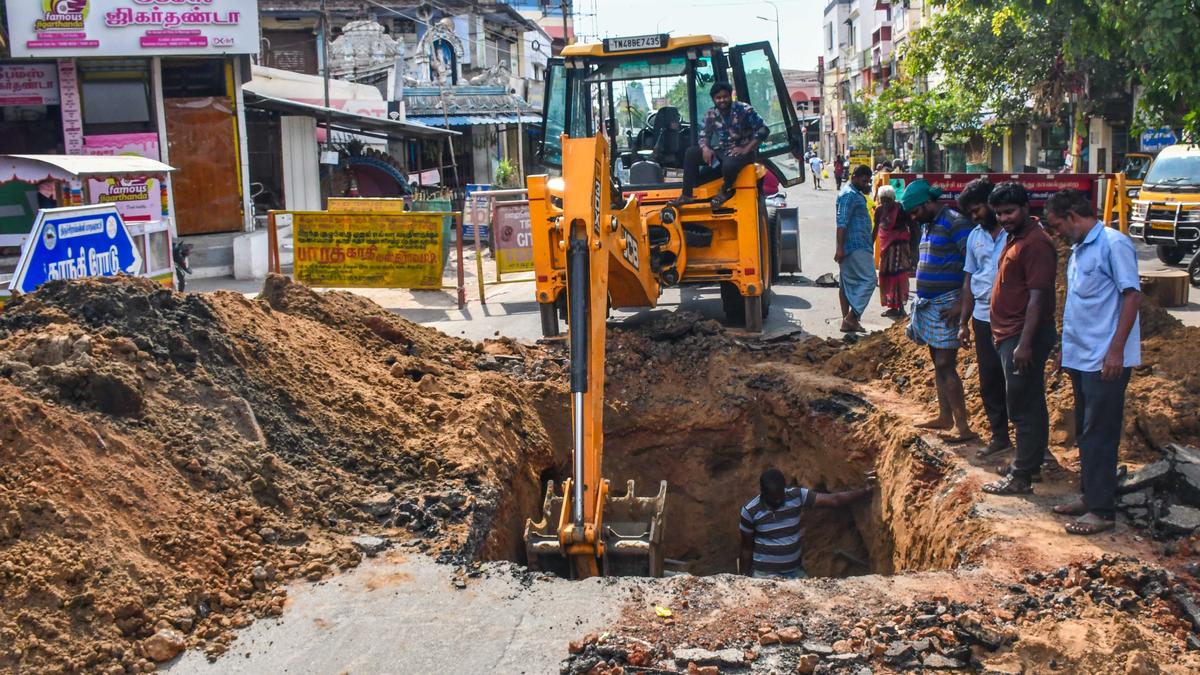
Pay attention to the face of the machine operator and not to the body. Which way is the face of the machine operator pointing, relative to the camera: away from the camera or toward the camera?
toward the camera

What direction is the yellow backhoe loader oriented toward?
away from the camera

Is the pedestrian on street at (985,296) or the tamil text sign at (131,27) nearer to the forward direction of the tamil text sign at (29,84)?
the pedestrian on street

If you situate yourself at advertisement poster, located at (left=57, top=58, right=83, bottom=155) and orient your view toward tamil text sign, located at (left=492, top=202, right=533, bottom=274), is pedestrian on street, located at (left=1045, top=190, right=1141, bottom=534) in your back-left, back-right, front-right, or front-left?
front-right

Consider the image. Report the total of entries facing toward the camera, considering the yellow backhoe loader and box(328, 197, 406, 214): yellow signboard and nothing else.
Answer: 1

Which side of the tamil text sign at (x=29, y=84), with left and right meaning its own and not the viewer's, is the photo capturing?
front

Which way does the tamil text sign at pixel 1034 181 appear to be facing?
toward the camera

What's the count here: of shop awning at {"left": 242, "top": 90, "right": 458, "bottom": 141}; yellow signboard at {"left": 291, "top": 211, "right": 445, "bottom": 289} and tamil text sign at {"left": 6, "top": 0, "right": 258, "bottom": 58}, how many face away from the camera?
0

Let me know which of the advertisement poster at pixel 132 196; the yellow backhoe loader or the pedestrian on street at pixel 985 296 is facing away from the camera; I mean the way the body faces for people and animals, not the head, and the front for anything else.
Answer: the yellow backhoe loader

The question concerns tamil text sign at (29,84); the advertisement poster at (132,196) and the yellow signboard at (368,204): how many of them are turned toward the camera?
3

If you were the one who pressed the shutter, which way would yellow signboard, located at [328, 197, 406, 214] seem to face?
facing the viewer

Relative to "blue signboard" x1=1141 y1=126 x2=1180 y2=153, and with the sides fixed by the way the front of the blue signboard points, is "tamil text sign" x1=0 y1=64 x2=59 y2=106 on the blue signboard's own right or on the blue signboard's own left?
on the blue signboard's own right

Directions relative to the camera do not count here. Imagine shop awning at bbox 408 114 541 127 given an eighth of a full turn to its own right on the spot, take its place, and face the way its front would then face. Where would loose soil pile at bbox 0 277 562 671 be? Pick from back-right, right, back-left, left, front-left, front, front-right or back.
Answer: front-left

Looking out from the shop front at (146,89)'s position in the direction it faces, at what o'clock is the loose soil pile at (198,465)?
The loose soil pile is roughly at 12 o'clock from the shop front.

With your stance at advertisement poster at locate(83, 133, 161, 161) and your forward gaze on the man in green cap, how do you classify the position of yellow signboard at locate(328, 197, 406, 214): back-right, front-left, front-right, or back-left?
front-left

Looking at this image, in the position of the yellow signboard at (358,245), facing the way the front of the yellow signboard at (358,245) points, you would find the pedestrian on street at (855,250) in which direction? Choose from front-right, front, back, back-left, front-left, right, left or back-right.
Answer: front-left

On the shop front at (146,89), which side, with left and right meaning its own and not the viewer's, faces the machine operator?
left

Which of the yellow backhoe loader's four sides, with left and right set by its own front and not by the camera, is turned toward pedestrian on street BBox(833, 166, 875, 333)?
right
